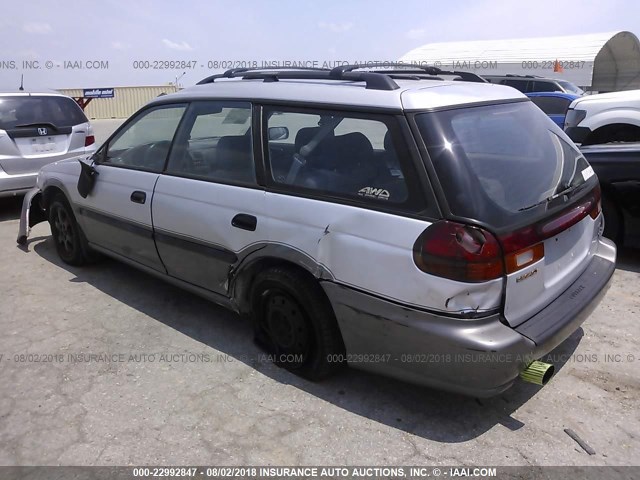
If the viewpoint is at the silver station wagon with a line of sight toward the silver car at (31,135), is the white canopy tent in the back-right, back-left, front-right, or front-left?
front-right

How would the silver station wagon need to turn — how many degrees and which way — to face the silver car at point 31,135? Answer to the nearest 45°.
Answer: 0° — it already faces it

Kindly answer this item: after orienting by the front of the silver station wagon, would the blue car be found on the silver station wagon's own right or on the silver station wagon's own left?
on the silver station wagon's own right

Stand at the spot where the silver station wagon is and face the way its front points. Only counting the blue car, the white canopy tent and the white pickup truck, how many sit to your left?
0

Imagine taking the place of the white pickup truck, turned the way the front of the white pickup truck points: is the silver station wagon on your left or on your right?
on your left

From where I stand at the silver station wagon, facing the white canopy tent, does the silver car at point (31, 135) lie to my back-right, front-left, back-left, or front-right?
front-left

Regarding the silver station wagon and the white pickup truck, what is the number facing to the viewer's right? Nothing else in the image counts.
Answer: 0

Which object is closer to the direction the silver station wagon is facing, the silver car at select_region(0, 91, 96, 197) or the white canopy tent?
the silver car

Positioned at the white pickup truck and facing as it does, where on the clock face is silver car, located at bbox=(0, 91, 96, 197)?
The silver car is roughly at 11 o'clock from the white pickup truck.

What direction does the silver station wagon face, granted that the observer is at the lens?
facing away from the viewer and to the left of the viewer

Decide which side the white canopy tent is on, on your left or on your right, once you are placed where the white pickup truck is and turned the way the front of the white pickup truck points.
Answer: on your right

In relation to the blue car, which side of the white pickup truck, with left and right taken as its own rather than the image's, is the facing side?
right

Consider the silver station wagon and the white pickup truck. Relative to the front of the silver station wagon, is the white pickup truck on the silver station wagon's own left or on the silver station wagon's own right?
on the silver station wagon's own right

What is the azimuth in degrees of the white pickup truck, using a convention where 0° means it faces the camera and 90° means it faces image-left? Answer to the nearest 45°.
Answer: approximately 90°

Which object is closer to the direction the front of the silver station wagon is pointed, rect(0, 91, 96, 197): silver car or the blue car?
the silver car

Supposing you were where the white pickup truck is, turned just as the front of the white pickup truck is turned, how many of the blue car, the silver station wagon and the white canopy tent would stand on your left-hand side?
1
